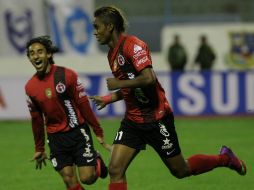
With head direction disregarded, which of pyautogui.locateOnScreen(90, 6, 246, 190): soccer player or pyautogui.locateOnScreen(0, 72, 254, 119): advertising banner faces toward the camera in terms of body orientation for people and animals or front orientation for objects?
the advertising banner

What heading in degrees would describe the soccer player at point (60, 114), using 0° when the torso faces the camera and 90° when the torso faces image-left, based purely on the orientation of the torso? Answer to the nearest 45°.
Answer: approximately 45°

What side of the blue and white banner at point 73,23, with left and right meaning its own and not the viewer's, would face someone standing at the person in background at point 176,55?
left

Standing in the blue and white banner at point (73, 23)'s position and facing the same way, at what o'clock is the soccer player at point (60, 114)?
The soccer player is roughly at 12 o'clock from the blue and white banner.

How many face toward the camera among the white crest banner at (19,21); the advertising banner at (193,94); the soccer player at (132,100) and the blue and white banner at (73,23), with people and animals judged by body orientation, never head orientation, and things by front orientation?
3

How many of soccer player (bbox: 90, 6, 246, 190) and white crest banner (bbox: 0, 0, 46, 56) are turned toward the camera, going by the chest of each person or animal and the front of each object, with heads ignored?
1

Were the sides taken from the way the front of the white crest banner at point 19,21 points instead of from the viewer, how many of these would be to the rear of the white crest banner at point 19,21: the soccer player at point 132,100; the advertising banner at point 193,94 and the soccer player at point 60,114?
0

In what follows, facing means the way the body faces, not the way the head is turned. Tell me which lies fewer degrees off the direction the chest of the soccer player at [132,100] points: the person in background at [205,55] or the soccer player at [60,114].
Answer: the soccer player

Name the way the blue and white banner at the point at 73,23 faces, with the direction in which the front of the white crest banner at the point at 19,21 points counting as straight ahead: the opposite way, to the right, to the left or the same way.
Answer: the same way

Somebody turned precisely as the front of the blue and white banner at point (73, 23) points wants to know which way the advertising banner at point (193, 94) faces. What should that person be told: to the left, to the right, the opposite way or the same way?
the same way

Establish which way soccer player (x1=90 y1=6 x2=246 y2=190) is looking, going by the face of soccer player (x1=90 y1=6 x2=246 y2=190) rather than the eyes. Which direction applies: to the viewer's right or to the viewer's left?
to the viewer's left

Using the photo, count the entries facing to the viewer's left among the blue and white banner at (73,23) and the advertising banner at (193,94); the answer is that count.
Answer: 0

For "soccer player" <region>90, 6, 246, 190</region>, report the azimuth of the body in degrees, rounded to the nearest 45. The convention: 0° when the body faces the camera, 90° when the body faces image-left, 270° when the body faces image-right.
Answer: approximately 90°

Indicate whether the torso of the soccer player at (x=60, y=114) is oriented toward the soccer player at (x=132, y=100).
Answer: no

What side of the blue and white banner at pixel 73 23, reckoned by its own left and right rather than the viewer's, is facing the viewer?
front

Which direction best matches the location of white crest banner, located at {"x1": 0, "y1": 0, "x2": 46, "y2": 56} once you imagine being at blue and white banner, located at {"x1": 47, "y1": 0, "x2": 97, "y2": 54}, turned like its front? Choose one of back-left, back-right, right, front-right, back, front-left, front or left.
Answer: right

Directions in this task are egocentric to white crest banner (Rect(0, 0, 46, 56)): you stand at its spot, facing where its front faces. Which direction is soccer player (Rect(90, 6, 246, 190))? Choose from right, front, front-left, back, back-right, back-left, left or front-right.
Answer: front

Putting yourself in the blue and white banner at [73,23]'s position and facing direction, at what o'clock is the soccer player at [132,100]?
The soccer player is roughly at 12 o'clock from the blue and white banner.
